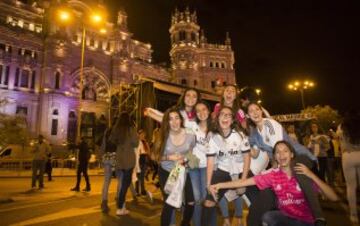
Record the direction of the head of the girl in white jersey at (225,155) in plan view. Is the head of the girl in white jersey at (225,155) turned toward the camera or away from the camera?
toward the camera

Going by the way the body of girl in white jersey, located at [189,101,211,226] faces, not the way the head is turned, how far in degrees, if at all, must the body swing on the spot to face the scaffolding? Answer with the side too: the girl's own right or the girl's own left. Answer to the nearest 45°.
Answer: approximately 180°

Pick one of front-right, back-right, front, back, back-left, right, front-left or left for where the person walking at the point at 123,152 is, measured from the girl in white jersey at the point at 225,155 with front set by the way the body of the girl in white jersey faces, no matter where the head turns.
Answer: back-right

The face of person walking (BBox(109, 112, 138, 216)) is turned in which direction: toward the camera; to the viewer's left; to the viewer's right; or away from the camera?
away from the camera

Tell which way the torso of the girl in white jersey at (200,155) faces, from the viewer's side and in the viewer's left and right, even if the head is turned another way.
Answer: facing the viewer

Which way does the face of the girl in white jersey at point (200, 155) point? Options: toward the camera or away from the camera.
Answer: toward the camera

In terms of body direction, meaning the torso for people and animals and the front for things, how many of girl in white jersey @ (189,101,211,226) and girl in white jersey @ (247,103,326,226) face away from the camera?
0

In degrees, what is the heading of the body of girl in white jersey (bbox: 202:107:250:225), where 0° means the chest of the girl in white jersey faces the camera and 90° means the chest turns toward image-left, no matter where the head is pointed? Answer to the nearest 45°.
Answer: approximately 0°
